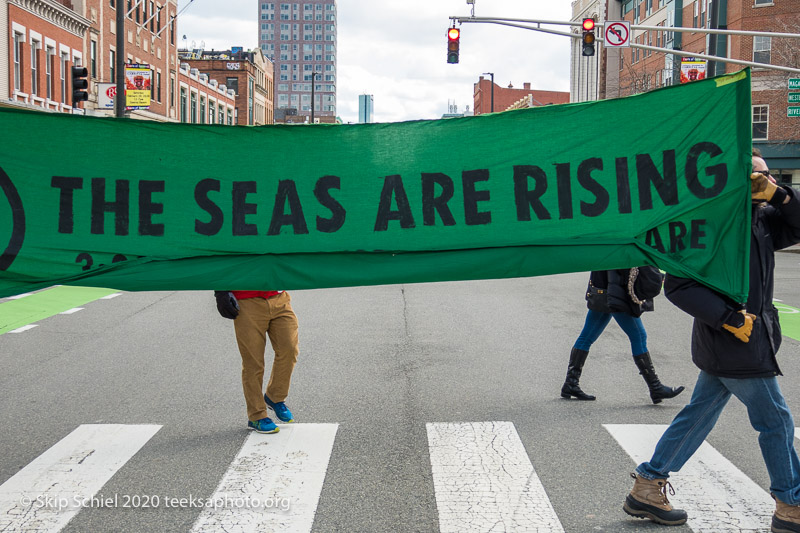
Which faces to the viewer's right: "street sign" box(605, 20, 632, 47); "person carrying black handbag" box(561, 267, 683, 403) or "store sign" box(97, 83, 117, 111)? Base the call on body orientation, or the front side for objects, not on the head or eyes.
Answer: the person carrying black handbag

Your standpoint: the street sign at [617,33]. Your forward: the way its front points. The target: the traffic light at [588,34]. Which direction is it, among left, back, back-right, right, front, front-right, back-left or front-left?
back-right

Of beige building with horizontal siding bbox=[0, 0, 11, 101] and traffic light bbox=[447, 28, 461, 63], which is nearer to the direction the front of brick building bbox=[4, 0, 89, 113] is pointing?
the traffic light

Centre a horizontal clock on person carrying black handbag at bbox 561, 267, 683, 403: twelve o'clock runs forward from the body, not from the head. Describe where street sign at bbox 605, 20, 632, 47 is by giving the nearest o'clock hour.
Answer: The street sign is roughly at 9 o'clock from the person carrying black handbag.

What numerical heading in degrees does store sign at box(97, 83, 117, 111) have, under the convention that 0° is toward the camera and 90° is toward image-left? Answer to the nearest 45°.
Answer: approximately 0°

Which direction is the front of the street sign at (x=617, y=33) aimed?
toward the camera

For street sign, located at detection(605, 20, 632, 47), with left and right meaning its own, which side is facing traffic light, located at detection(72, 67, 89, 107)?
right

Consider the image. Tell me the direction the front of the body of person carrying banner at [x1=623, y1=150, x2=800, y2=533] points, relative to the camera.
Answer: to the viewer's right

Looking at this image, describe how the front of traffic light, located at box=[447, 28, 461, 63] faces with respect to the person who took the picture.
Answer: facing the viewer

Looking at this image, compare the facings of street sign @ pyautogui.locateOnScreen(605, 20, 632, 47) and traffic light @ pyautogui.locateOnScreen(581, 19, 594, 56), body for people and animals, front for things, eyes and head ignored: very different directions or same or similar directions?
same or similar directions

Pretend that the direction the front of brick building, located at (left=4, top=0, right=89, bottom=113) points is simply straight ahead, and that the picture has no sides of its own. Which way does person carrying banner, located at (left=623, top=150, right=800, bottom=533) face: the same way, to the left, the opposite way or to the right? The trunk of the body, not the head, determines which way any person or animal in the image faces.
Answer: the same way

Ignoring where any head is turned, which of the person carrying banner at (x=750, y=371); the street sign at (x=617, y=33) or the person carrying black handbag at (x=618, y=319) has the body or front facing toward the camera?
the street sign

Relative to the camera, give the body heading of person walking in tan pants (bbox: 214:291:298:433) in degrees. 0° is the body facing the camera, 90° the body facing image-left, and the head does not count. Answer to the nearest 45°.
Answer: approximately 315°

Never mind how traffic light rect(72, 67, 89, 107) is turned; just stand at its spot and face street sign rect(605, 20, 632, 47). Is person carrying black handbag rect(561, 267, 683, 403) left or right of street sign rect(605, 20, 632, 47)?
right
